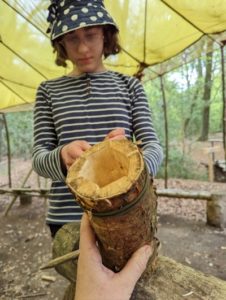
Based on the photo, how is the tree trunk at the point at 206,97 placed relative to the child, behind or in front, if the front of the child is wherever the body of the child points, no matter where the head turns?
behind

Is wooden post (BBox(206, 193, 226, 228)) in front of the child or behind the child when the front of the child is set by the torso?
behind

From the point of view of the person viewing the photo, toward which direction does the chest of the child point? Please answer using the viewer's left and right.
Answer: facing the viewer
